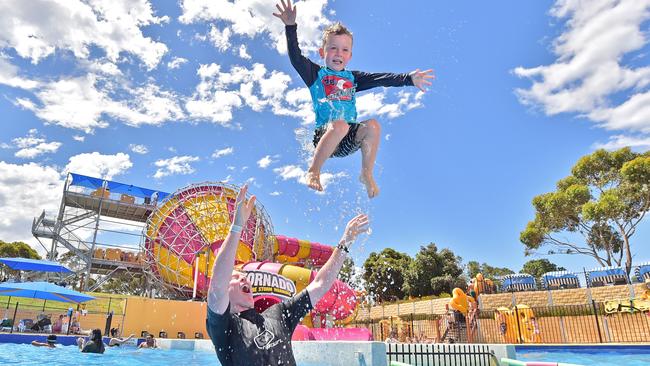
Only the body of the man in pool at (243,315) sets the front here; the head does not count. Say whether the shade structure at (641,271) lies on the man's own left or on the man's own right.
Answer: on the man's own left

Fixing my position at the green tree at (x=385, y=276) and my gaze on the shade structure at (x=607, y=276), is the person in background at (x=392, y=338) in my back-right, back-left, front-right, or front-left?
front-right

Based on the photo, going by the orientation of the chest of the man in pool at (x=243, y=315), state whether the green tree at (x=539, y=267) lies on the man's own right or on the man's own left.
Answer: on the man's own left

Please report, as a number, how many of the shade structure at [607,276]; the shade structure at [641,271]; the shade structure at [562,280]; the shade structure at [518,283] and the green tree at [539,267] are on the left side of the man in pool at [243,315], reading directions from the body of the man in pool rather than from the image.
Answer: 5

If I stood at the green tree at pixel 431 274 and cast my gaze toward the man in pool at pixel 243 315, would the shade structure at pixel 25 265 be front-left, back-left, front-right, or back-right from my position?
front-right

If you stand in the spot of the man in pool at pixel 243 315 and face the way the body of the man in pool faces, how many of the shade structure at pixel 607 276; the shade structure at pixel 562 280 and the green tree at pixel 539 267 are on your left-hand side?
3

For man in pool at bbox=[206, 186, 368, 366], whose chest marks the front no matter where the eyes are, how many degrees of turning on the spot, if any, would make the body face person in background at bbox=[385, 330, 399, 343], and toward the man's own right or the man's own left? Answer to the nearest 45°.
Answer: approximately 135° to the man's own left

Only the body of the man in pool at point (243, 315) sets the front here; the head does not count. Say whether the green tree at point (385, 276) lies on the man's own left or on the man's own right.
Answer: on the man's own left

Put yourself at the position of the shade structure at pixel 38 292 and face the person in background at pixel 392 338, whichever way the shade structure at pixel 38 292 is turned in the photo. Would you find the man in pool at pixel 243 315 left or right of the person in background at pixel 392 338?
right

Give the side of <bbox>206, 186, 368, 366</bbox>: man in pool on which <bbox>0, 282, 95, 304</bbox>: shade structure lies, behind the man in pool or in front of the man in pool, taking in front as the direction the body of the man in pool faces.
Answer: behind

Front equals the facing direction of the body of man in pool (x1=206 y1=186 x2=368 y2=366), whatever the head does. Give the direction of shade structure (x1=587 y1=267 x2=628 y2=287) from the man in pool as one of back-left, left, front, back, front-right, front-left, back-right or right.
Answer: left

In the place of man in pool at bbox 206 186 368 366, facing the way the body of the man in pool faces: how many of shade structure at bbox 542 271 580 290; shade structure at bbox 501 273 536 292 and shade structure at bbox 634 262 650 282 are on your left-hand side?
3
